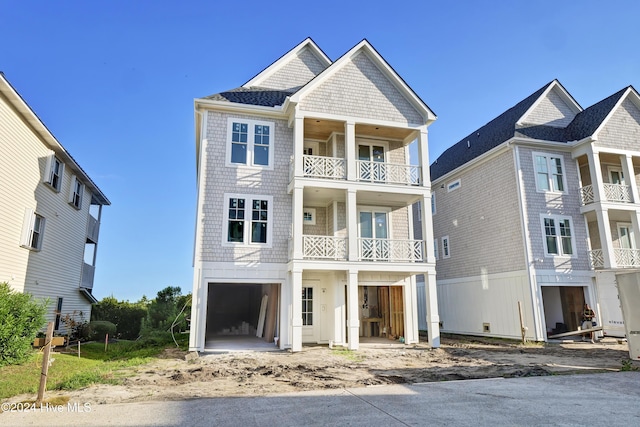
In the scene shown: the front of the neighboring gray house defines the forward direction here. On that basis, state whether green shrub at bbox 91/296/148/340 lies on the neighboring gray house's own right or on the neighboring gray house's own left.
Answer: on the neighboring gray house's own right

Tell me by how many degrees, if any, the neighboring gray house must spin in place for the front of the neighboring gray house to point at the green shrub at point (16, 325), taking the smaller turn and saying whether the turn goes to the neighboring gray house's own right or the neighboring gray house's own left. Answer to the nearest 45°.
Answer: approximately 90° to the neighboring gray house's own right

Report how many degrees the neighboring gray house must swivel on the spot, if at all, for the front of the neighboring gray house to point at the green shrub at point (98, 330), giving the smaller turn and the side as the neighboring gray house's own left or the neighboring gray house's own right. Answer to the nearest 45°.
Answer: approximately 90° to the neighboring gray house's own right

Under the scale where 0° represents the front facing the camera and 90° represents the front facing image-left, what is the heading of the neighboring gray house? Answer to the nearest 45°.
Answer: approximately 315°

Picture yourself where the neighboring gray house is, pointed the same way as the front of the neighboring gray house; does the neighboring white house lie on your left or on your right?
on your right
